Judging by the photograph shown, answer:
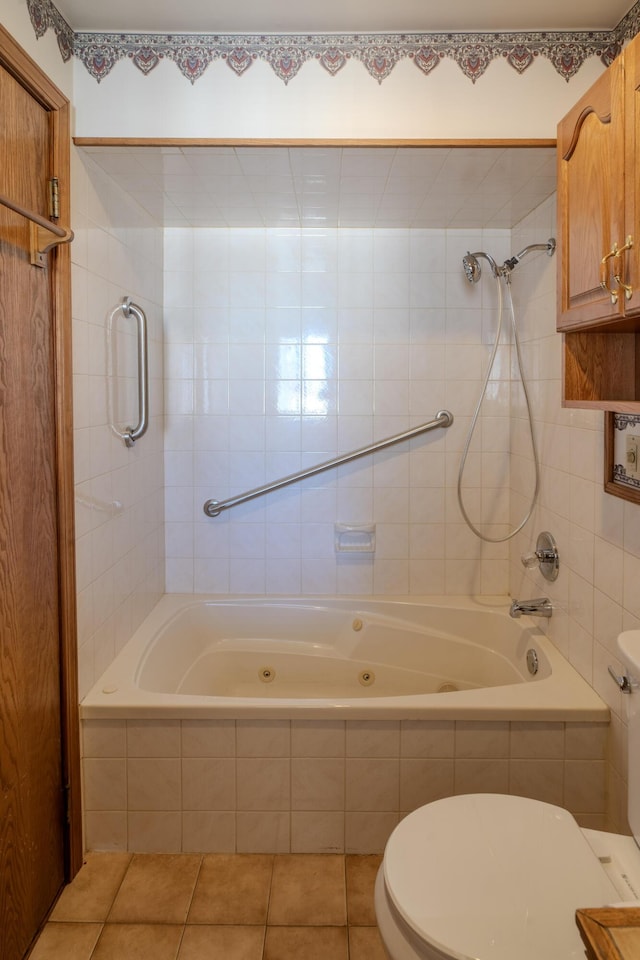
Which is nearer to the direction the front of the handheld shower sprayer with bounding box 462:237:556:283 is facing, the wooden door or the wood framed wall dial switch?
the wooden door

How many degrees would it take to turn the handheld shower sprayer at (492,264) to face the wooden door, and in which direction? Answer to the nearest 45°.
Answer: approximately 45° to its left

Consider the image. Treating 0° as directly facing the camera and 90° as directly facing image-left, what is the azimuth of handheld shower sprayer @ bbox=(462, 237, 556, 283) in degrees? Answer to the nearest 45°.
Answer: approximately 90°

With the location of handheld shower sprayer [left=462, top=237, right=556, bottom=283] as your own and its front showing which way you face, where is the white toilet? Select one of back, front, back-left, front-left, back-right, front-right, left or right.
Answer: left

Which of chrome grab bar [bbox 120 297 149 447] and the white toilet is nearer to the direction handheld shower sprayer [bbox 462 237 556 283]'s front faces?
the chrome grab bar

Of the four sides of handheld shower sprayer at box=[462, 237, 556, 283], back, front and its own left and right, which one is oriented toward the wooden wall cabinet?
left

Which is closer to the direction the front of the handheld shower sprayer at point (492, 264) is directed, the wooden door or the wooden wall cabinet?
the wooden door

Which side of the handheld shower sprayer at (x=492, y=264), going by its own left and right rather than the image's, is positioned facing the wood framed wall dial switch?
left

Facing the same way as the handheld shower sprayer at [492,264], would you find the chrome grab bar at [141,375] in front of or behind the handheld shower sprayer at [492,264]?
in front
